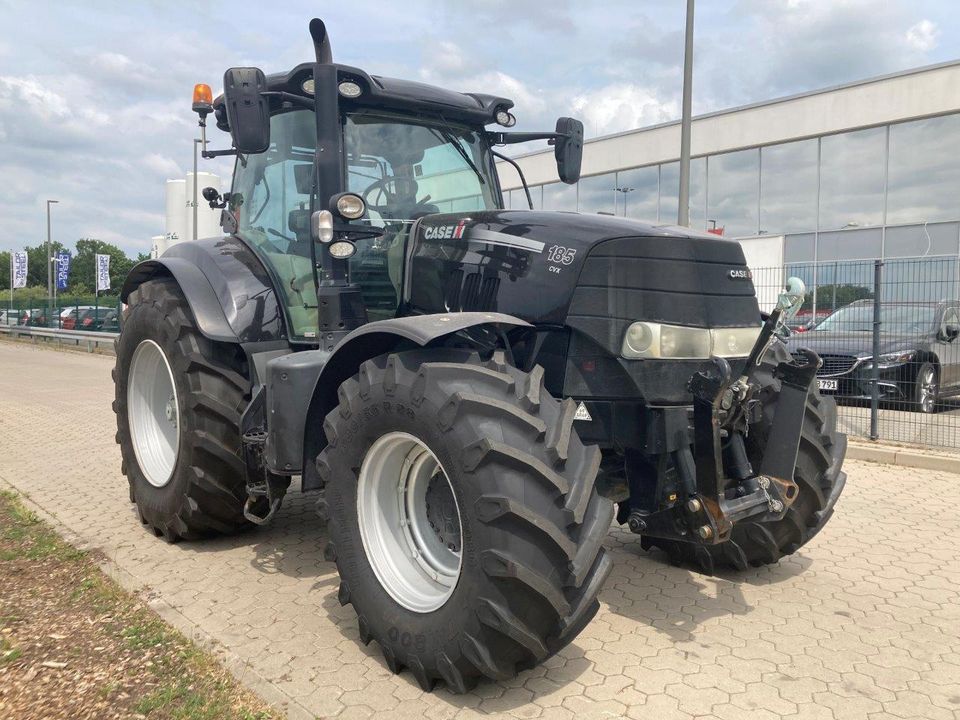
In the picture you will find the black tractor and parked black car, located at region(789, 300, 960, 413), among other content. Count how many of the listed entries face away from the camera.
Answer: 0

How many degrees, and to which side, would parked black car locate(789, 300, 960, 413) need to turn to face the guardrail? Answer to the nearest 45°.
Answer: approximately 45° to its right

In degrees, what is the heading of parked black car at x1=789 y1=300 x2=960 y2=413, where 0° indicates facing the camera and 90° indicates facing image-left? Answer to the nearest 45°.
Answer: approximately 45°

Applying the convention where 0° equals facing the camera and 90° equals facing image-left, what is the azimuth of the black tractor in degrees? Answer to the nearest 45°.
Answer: approximately 315°

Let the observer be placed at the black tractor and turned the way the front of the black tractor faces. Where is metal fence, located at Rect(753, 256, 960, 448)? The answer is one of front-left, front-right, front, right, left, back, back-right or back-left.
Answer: left

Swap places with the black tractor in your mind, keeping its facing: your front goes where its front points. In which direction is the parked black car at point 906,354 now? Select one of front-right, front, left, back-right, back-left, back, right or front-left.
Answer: left

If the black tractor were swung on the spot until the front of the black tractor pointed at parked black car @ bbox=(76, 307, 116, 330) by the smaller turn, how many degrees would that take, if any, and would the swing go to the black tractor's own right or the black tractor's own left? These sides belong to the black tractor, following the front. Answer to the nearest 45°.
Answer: approximately 180°

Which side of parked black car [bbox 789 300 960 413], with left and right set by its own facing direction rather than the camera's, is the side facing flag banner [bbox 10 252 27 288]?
right

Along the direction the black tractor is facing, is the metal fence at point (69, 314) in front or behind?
behind

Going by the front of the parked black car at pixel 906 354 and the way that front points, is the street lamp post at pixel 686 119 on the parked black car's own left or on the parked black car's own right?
on the parked black car's own right

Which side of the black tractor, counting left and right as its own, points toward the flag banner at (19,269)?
back
